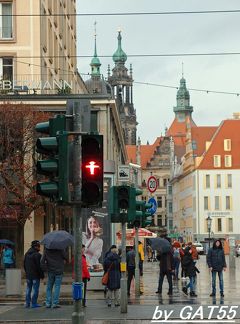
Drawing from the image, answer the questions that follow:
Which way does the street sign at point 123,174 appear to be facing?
toward the camera

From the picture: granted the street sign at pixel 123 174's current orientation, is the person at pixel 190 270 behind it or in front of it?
behind

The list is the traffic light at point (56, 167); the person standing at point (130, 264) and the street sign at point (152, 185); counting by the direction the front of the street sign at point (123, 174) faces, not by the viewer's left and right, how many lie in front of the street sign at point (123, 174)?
1

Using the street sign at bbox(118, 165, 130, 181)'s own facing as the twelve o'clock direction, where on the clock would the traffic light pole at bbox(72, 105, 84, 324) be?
The traffic light pole is roughly at 12 o'clock from the street sign.

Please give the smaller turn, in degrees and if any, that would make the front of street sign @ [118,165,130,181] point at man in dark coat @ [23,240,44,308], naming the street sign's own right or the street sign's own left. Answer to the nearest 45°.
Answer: approximately 45° to the street sign's own right

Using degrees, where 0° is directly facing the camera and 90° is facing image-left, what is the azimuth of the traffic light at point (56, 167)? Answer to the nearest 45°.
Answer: approximately 90°
